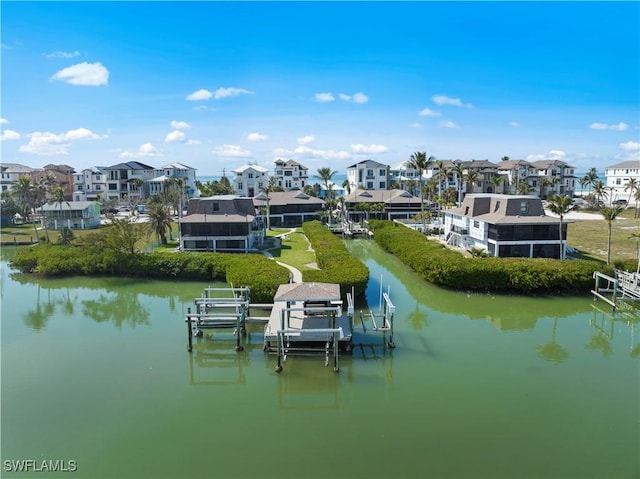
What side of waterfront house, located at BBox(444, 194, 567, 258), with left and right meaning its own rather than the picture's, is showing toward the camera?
front

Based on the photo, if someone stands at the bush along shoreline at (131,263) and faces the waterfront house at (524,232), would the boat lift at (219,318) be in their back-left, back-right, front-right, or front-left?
front-right

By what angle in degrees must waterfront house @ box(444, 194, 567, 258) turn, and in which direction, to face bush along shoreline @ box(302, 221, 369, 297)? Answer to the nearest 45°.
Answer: approximately 45° to its right

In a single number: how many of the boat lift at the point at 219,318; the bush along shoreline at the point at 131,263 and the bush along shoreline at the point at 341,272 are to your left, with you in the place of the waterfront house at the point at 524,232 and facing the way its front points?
0

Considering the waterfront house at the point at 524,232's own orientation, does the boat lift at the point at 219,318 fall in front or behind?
in front

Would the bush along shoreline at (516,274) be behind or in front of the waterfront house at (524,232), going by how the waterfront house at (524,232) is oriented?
in front

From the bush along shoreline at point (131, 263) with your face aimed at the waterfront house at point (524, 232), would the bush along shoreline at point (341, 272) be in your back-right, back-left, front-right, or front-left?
front-right

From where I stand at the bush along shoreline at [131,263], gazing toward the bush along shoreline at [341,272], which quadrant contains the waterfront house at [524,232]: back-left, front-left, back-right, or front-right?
front-left

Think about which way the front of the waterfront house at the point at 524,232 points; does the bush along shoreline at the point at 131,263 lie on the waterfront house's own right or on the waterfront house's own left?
on the waterfront house's own right

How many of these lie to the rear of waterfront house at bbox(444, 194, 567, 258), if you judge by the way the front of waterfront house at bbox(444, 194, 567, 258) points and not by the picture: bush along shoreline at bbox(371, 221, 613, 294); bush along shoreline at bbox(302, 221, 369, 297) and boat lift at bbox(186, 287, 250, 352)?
0
